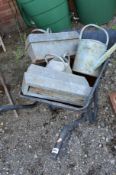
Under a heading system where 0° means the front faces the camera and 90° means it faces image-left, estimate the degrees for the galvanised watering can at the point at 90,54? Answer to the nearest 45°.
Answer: approximately 270°

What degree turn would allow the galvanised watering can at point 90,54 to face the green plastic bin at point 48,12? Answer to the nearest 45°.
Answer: approximately 90° to its left

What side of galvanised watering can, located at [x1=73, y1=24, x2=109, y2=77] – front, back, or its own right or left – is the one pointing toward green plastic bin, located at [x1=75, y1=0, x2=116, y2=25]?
left
